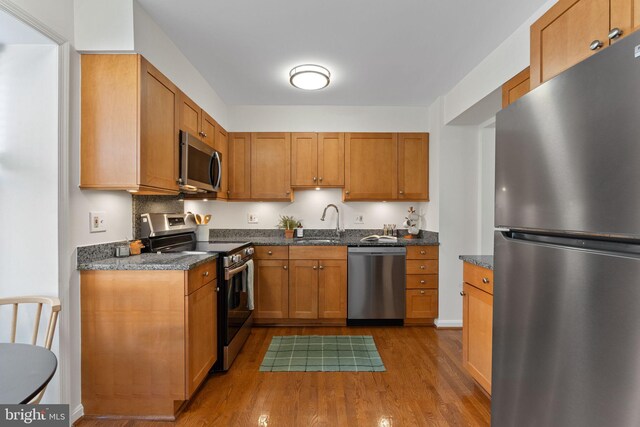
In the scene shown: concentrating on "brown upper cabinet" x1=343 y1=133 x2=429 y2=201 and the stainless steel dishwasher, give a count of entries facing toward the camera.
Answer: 2

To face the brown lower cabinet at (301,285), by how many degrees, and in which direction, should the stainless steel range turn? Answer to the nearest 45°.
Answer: approximately 90° to its left

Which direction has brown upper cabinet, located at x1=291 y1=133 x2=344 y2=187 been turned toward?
toward the camera

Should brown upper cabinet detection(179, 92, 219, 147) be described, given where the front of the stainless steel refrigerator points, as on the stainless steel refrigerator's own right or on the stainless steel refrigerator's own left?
on the stainless steel refrigerator's own right

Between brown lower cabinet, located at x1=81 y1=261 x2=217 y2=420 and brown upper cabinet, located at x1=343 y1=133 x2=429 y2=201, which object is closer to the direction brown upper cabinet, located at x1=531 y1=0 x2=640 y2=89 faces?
the brown lower cabinet

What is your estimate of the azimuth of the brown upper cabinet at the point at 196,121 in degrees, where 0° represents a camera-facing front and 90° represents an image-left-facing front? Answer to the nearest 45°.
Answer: approximately 315°

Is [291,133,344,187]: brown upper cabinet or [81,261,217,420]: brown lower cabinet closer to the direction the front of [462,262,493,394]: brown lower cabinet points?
the brown lower cabinet

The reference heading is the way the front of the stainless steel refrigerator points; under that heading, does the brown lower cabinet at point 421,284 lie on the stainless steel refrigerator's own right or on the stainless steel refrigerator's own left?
on the stainless steel refrigerator's own right

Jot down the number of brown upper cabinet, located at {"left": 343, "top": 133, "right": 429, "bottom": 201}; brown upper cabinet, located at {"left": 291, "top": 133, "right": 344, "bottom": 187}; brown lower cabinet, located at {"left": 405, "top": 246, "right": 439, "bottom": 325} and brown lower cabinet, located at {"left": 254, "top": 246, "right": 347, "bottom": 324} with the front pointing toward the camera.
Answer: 4

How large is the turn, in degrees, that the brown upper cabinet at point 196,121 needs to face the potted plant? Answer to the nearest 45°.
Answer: approximately 90° to its left

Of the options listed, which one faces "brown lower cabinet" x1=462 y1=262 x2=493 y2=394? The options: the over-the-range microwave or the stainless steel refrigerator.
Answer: the over-the-range microwave

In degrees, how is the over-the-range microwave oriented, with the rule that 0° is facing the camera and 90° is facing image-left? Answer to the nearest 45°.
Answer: approximately 315°

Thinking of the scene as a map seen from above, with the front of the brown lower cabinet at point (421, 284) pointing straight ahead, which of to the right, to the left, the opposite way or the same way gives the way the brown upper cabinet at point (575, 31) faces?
to the right

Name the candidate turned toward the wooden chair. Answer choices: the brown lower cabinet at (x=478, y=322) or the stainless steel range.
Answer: the brown lower cabinet

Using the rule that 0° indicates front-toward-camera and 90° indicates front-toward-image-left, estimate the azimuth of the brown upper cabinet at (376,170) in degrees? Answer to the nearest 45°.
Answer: approximately 0°

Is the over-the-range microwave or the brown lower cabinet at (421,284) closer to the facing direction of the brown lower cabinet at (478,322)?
the over-the-range microwave

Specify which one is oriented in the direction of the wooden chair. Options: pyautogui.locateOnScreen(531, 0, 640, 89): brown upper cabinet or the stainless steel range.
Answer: the brown upper cabinet

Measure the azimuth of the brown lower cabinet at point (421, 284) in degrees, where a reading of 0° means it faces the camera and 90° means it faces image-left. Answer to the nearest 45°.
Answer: approximately 0°

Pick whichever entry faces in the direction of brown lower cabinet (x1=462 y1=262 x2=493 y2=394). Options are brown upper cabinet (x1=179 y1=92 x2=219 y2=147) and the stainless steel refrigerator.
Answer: the brown upper cabinet
